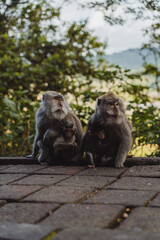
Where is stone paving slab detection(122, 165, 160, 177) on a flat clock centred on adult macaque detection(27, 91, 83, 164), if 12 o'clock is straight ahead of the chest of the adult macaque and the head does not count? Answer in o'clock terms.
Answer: The stone paving slab is roughly at 10 o'clock from the adult macaque.

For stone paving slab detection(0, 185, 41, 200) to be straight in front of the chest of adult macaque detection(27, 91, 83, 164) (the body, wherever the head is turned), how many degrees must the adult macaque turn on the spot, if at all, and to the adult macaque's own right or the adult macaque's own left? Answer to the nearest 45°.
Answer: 0° — it already faces it

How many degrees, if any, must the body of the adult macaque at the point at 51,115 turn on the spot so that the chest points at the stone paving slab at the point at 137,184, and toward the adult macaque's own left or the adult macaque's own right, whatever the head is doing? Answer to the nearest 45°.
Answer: approximately 45° to the adult macaque's own left

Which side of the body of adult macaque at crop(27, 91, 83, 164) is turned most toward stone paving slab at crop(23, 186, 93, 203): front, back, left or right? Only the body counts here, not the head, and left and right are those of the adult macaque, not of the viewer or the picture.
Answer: front

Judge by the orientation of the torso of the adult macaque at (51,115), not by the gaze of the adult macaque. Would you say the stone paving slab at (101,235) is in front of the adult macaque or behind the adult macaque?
in front

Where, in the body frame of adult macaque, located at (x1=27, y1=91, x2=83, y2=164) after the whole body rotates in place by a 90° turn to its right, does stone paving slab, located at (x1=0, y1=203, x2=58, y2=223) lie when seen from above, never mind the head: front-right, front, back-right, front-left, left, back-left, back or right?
left

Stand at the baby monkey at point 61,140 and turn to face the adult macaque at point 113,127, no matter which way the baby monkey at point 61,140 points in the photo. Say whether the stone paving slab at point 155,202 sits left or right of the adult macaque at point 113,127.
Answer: right

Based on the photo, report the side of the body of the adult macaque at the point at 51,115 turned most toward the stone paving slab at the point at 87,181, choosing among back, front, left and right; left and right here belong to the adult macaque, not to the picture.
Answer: front

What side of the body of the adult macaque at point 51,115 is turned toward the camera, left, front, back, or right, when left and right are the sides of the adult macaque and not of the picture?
front

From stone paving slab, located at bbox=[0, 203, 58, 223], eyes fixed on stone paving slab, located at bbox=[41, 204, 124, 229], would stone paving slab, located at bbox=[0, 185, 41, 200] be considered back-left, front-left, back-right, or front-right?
back-left
